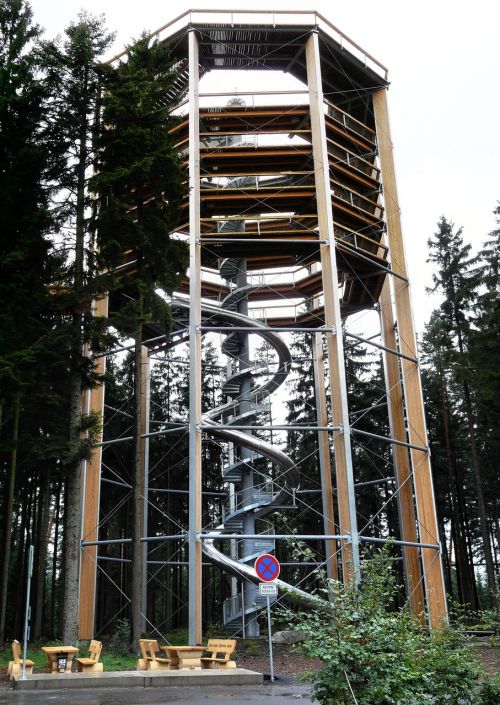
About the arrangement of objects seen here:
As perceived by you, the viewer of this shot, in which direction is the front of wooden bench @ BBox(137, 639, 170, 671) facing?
facing away from the viewer and to the right of the viewer

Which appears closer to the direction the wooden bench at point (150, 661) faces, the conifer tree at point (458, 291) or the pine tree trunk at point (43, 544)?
the conifer tree

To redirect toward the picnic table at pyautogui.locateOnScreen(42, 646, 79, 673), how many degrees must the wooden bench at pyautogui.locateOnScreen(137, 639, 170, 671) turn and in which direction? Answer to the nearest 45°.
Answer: approximately 135° to its left
